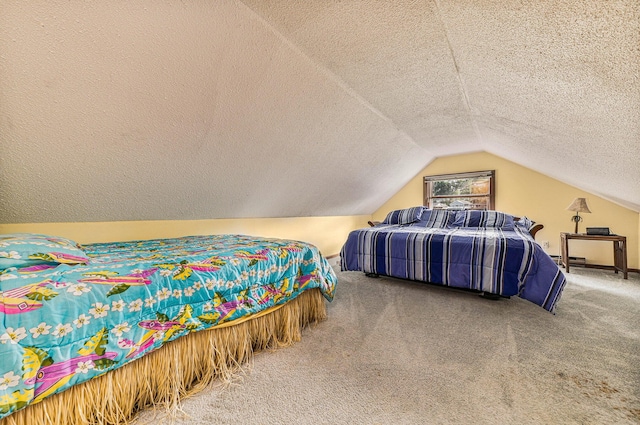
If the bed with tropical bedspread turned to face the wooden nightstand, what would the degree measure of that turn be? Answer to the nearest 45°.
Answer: approximately 45° to its right

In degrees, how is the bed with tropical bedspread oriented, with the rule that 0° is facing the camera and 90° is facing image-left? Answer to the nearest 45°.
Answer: approximately 225°

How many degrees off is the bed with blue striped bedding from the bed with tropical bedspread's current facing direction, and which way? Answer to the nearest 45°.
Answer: approximately 45° to its right
